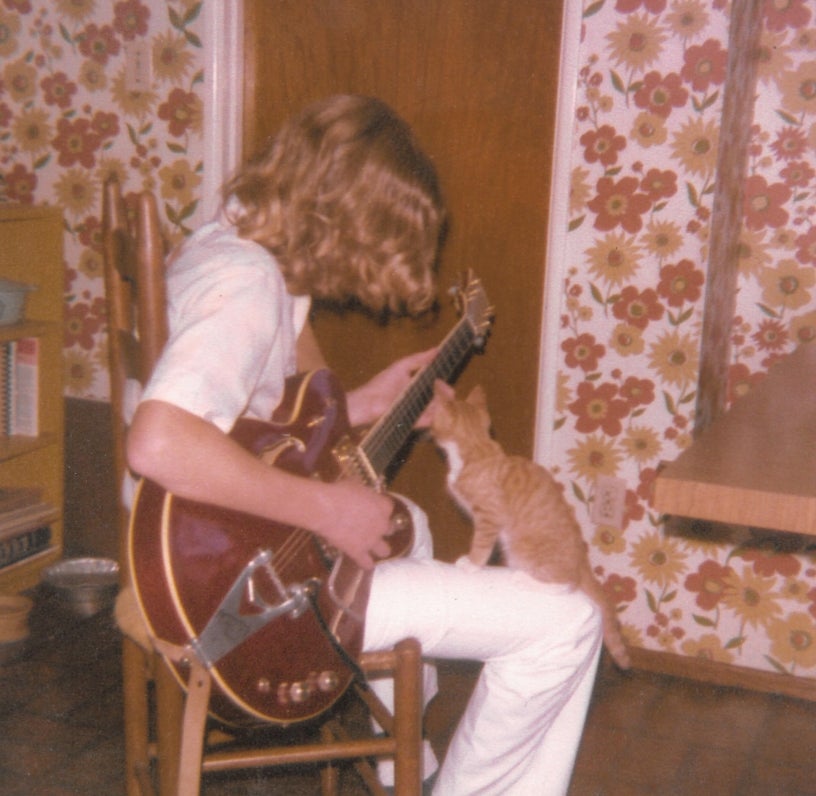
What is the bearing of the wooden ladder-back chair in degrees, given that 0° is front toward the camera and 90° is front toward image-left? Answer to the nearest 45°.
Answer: approximately 270°

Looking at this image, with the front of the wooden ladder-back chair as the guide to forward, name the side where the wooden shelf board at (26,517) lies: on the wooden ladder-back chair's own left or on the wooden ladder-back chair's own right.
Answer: on the wooden ladder-back chair's own left

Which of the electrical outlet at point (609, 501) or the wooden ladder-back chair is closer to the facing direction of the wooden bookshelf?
the electrical outlet
